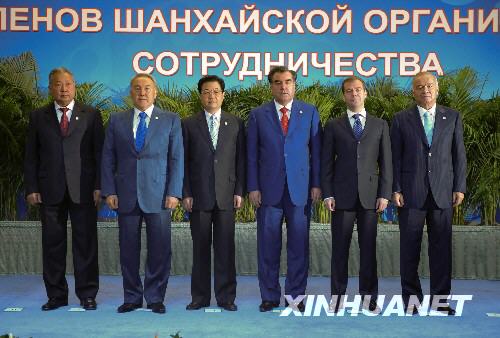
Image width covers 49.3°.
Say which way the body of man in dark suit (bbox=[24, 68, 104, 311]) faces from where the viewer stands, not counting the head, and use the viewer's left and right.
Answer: facing the viewer

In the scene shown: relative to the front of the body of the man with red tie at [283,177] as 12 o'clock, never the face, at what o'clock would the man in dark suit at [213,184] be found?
The man in dark suit is roughly at 3 o'clock from the man with red tie.

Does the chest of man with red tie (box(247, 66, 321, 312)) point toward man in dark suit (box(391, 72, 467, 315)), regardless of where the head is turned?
no

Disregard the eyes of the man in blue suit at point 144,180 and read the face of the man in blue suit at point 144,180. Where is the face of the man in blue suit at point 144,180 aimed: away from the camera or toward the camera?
toward the camera

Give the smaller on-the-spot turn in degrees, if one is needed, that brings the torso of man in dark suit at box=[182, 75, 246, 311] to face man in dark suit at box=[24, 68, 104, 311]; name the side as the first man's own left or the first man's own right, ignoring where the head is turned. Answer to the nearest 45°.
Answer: approximately 90° to the first man's own right

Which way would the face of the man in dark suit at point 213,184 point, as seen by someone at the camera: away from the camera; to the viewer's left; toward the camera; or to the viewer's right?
toward the camera

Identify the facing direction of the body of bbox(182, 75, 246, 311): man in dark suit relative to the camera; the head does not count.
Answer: toward the camera

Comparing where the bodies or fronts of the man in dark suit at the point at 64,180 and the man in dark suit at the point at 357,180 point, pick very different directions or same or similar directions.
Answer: same or similar directions

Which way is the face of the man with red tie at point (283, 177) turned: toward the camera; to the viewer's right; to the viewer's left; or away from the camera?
toward the camera

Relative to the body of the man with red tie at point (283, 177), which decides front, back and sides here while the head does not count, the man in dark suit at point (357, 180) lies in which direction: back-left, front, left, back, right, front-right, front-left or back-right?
left

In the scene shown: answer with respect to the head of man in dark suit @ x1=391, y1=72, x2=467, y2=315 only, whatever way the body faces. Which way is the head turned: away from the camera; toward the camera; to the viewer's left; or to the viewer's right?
toward the camera

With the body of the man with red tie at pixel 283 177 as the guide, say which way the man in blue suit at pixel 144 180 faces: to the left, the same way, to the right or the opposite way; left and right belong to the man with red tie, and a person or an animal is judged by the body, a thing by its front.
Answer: the same way

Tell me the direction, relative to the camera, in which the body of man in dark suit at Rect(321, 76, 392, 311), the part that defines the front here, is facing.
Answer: toward the camera

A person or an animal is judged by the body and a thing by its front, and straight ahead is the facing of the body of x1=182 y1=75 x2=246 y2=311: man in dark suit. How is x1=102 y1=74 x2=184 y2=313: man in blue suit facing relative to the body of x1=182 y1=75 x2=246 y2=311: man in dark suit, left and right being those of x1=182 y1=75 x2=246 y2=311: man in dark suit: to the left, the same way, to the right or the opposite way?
the same way

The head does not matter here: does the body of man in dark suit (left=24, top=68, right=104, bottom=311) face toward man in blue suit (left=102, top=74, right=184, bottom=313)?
no

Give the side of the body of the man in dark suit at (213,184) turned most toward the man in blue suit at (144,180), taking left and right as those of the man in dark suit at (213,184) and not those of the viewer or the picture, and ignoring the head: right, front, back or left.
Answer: right

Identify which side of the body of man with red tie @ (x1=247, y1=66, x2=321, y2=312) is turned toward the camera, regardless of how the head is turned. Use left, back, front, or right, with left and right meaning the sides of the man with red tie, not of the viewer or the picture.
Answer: front

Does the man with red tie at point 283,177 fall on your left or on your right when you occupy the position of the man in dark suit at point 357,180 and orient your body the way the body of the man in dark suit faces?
on your right

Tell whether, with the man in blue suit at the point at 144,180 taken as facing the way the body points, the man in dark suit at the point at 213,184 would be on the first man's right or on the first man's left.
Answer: on the first man's left
